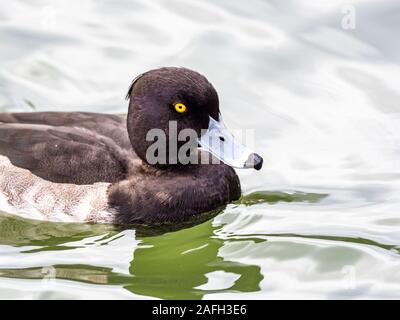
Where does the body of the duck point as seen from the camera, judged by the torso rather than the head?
to the viewer's right
